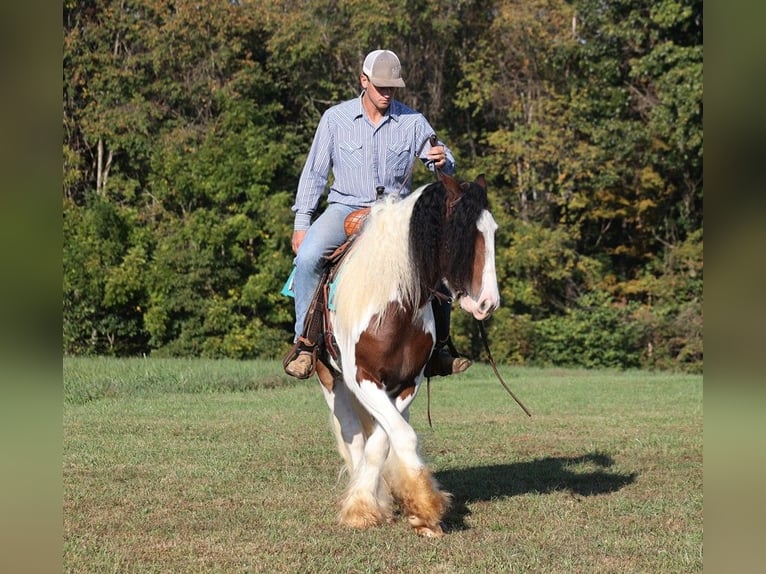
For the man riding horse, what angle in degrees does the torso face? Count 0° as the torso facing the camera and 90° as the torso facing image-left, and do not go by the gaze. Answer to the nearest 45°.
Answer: approximately 0°
